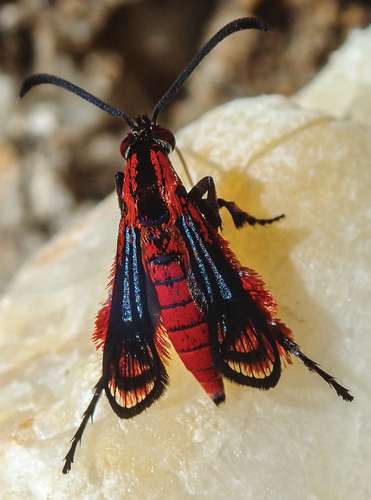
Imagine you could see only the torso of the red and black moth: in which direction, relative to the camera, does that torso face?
away from the camera
